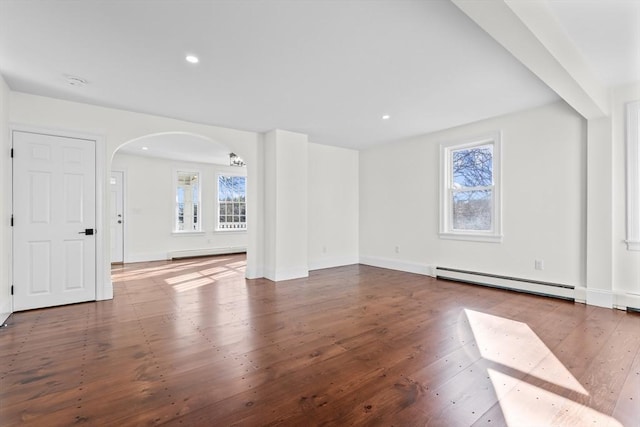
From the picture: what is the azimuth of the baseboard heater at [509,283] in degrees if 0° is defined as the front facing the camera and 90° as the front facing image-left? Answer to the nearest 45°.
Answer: approximately 45°

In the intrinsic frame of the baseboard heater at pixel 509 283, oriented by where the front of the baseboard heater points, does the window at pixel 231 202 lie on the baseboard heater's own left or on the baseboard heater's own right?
on the baseboard heater's own right
